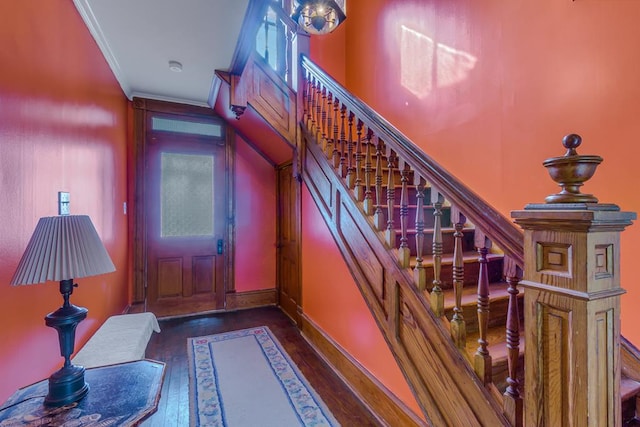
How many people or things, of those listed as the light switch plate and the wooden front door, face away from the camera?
0

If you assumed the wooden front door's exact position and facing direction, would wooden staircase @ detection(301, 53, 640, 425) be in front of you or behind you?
in front

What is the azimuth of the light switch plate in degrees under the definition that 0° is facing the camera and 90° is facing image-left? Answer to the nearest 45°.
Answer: approximately 315°

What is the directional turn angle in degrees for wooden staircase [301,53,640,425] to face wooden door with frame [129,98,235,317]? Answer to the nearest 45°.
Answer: approximately 135° to its right

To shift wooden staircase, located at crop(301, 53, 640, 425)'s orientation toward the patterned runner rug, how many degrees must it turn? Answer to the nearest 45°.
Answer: approximately 135° to its right

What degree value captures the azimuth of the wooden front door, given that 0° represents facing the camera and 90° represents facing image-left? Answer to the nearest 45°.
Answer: approximately 0°

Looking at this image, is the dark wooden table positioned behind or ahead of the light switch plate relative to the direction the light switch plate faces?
ahead

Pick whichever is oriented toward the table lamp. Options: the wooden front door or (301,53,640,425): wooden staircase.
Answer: the wooden front door

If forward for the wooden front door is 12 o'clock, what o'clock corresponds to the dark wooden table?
The dark wooden table is roughly at 12 o'clock from the wooden front door.

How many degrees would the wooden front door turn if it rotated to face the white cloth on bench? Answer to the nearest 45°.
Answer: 0° — it already faces it

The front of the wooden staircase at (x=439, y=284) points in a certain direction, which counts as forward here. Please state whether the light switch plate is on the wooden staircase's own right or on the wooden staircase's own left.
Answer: on the wooden staircase's own right

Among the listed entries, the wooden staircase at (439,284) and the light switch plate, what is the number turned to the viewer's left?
0

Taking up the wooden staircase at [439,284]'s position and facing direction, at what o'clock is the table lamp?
The table lamp is roughly at 3 o'clock from the wooden staircase.

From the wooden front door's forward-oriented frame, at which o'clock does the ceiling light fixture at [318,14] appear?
The ceiling light fixture is roughly at 11 o'clock from the wooden front door.

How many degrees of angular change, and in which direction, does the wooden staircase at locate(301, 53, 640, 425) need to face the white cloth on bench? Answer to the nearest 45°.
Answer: approximately 135° to its right
